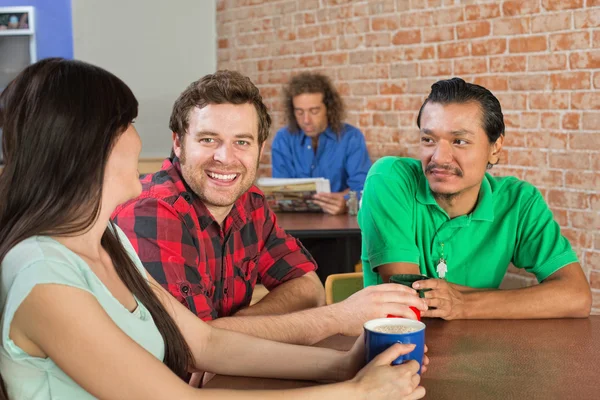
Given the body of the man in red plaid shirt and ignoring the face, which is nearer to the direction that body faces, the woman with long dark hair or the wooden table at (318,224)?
the woman with long dark hair

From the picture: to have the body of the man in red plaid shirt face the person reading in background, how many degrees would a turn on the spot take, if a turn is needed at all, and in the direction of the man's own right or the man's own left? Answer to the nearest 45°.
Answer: approximately 135° to the man's own left

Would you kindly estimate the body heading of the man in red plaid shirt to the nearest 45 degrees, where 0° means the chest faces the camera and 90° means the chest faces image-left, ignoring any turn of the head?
approximately 315°

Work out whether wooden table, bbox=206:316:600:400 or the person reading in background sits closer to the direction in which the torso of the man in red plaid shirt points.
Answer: the wooden table

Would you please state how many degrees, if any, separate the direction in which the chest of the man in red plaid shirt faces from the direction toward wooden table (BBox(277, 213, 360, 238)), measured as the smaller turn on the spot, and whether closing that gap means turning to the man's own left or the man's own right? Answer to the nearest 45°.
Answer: approximately 135° to the man's own left

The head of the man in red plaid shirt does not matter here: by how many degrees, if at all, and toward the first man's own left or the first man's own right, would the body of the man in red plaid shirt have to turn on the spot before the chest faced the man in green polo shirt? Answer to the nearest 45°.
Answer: approximately 45° to the first man's own left

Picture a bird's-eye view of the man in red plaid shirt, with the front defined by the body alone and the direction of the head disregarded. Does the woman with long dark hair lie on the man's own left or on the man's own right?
on the man's own right

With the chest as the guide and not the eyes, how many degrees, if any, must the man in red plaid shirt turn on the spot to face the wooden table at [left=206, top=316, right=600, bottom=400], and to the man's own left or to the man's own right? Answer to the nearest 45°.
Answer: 0° — they already face it

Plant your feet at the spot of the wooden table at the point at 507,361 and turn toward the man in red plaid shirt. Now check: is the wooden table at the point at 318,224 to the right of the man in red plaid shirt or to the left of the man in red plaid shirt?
right
